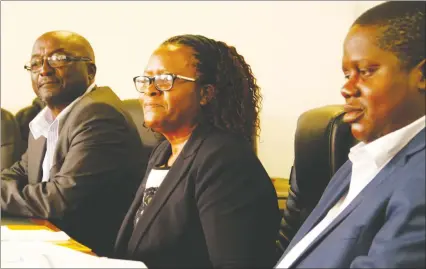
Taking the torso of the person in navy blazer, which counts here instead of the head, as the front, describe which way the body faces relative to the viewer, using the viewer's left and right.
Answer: facing the viewer and to the left of the viewer

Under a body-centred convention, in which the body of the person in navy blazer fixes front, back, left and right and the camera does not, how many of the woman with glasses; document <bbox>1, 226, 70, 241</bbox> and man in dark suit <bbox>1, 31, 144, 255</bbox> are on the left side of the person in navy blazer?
0

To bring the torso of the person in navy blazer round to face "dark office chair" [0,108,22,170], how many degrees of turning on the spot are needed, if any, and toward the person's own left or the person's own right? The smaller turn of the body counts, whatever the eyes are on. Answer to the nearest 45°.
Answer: approximately 90° to the person's own right

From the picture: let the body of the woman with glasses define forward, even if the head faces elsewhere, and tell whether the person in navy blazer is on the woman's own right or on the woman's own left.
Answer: on the woman's own left

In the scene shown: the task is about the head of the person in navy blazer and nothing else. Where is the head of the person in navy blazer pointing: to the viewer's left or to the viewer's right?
to the viewer's left

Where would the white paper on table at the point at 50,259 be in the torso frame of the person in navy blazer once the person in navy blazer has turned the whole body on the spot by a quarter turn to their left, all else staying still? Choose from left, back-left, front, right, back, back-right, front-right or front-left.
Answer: back-right

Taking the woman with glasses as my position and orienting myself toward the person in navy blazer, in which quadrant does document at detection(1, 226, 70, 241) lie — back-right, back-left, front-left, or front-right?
back-right

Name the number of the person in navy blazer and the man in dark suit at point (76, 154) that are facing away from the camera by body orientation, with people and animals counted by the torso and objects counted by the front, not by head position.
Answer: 0

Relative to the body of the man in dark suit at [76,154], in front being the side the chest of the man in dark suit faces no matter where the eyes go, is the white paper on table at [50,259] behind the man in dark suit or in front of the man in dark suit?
in front
